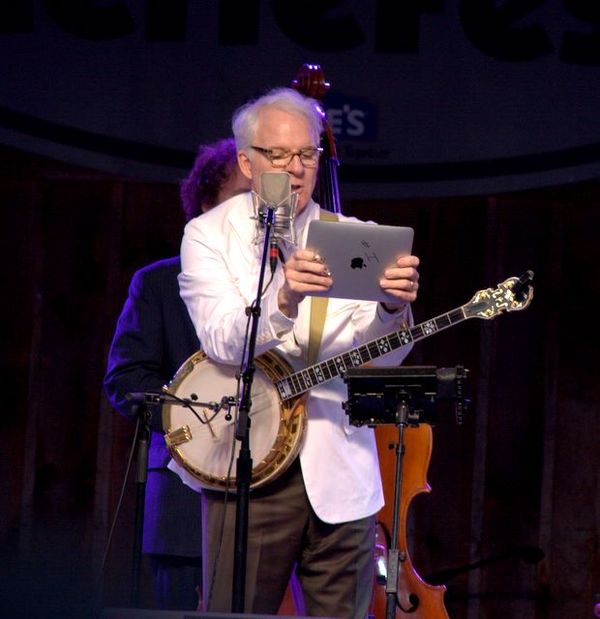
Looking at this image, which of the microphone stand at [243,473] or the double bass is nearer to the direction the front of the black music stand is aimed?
the double bass

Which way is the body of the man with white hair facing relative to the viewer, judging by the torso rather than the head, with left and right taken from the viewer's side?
facing the viewer and to the right of the viewer

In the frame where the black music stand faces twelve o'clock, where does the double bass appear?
The double bass is roughly at 12 o'clock from the black music stand.

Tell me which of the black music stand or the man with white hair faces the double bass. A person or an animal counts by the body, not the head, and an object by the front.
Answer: the black music stand

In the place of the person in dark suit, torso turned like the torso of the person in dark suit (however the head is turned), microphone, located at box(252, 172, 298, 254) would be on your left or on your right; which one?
on your right

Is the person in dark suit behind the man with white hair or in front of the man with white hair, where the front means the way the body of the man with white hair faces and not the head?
behind

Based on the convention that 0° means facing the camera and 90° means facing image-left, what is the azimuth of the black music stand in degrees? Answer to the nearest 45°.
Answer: approximately 180°
